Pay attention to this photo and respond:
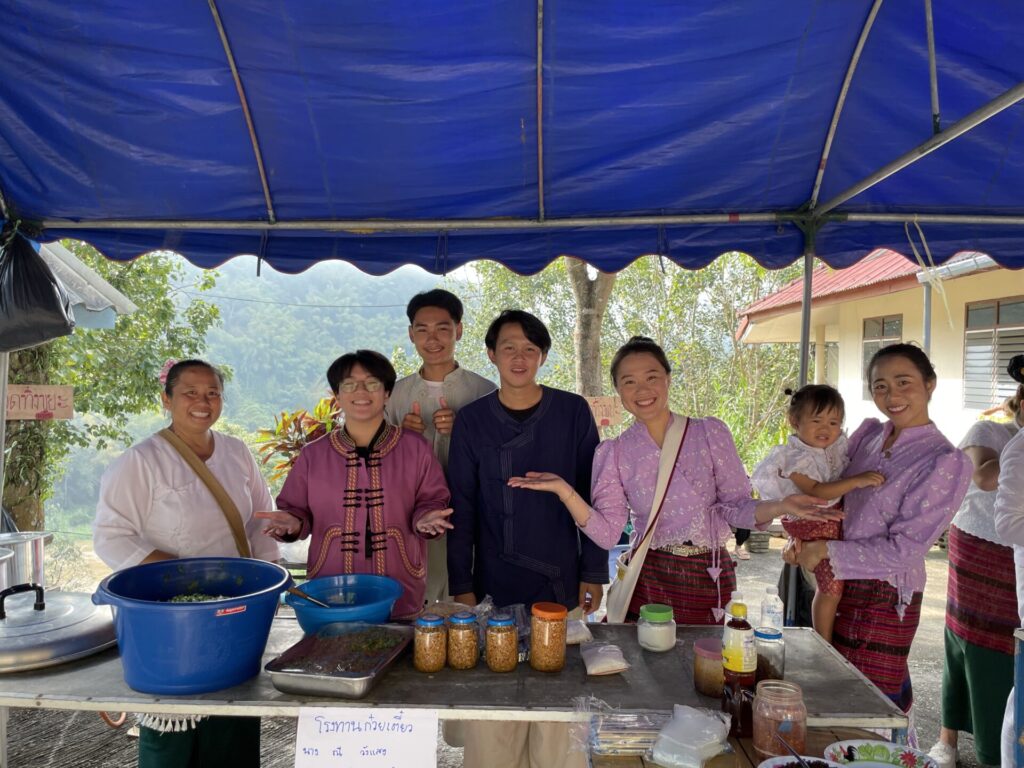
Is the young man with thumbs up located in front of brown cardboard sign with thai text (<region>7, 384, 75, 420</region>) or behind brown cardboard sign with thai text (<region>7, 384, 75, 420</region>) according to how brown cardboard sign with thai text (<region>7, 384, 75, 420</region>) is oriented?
in front

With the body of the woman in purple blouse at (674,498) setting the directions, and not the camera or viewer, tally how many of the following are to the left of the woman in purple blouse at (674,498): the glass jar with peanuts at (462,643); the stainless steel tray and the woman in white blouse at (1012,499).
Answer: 1

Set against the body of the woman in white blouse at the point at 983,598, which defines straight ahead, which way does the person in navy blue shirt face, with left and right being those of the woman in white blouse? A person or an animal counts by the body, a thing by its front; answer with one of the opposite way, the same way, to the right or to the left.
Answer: to the left

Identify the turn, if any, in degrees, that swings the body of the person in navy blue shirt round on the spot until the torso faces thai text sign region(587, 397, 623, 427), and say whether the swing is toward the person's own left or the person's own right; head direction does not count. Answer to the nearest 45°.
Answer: approximately 180°
